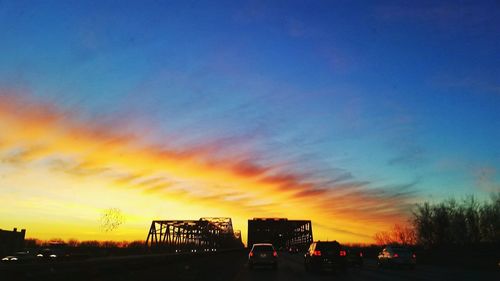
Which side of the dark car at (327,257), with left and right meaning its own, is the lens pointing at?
back

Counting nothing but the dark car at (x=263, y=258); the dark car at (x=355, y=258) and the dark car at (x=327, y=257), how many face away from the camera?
3

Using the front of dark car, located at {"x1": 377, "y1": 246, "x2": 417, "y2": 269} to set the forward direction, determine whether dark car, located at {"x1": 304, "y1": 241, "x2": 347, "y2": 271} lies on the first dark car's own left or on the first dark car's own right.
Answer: on the first dark car's own left

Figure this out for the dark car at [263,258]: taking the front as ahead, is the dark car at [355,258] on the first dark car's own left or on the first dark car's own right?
on the first dark car's own right

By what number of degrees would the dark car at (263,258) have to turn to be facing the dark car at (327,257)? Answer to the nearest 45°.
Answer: approximately 135° to its right

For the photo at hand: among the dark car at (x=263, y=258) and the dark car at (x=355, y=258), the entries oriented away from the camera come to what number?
2

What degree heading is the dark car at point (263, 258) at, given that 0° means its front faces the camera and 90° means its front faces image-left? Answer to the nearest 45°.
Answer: approximately 180°

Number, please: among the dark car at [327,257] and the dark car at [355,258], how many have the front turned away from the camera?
2

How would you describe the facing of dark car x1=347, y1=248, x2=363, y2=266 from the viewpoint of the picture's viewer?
facing away from the viewer

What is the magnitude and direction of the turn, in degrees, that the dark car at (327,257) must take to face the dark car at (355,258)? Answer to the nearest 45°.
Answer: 0° — it already faces it
